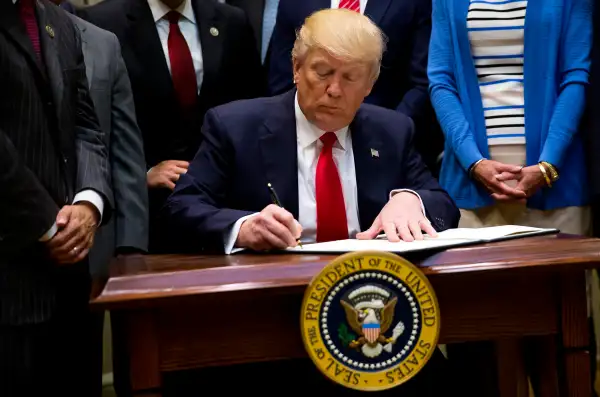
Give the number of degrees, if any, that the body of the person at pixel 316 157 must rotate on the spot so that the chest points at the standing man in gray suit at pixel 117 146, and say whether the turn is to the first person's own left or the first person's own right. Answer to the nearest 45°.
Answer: approximately 90° to the first person's own right

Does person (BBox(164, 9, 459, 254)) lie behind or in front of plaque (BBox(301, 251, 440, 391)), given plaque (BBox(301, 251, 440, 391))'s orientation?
behind

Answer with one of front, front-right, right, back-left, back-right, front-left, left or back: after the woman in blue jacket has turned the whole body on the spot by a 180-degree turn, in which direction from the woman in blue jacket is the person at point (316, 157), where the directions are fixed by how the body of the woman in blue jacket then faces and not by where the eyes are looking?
back-left

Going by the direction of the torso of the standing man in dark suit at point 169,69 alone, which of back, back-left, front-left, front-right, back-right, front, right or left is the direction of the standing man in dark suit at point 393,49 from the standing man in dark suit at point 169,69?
left

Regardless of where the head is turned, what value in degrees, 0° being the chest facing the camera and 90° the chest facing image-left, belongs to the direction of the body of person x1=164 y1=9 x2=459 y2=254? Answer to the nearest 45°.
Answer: approximately 0°

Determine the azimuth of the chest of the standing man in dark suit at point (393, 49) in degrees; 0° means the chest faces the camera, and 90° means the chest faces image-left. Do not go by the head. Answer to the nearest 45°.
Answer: approximately 0°
